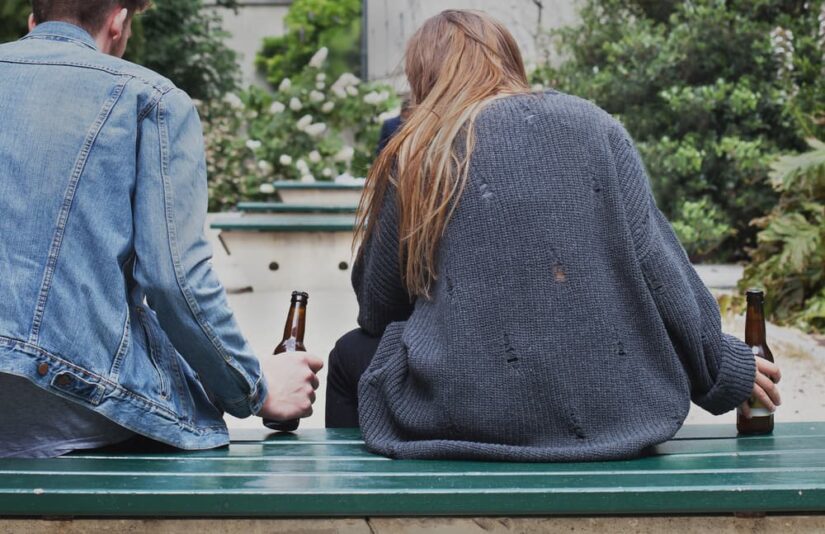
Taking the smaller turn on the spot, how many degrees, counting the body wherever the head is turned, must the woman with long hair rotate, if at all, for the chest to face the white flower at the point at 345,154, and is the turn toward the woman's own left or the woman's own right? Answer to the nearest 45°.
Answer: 0° — they already face it

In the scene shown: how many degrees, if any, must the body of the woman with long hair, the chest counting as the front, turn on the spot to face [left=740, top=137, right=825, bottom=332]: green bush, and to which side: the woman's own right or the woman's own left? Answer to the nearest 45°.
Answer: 0° — they already face it

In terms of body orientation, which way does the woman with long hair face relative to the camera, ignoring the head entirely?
away from the camera

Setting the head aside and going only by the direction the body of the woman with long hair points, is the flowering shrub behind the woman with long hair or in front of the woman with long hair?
in front

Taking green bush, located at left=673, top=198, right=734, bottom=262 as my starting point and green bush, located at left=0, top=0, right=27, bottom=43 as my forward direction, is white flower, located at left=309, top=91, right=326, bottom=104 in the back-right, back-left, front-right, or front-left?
front-right

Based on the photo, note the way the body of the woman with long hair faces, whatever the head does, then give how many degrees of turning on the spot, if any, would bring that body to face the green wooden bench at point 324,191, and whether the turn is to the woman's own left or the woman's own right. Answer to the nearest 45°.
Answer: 0° — they already face it

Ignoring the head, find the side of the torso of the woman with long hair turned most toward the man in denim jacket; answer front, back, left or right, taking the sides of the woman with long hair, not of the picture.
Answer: left

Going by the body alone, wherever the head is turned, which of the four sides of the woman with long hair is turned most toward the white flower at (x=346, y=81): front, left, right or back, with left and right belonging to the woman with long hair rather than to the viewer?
front

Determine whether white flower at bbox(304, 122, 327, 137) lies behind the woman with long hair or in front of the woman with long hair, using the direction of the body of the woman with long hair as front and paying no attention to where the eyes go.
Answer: in front

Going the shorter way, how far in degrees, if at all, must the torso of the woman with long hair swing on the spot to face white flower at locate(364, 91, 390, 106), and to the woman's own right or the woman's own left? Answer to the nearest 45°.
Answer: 0° — they already face it
